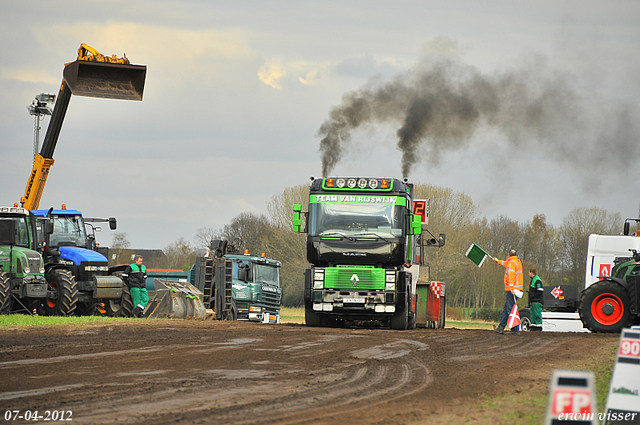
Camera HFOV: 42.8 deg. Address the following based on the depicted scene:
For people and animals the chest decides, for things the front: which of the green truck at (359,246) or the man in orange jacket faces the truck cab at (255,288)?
the man in orange jacket

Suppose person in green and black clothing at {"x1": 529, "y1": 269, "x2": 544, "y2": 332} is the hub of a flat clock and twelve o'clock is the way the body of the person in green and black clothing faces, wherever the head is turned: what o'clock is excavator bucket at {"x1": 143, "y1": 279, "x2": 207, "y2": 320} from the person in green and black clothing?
The excavator bucket is roughly at 12 o'clock from the person in green and black clothing.

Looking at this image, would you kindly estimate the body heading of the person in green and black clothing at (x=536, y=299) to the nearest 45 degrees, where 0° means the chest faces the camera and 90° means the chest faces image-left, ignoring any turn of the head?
approximately 90°

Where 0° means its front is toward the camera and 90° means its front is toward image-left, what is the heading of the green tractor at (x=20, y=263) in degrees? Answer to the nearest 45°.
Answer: approximately 315°

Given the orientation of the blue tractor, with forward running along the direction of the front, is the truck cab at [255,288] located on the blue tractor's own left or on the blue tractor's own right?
on the blue tractor's own left

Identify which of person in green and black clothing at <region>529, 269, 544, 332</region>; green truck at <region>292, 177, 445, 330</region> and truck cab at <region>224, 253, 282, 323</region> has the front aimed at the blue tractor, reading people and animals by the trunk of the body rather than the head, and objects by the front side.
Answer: the person in green and black clothing

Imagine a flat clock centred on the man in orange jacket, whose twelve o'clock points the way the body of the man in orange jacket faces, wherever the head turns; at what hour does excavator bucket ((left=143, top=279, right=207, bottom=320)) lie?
The excavator bucket is roughly at 11 o'clock from the man in orange jacket.

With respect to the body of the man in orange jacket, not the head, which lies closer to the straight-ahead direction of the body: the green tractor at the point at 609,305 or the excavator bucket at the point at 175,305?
the excavator bucket

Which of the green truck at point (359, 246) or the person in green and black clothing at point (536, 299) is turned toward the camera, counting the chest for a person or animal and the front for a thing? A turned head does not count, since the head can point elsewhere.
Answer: the green truck

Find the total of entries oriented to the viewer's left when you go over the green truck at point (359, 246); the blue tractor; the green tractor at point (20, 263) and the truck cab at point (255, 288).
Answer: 0

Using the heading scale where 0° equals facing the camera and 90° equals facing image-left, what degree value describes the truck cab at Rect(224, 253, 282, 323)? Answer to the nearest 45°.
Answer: approximately 315°
